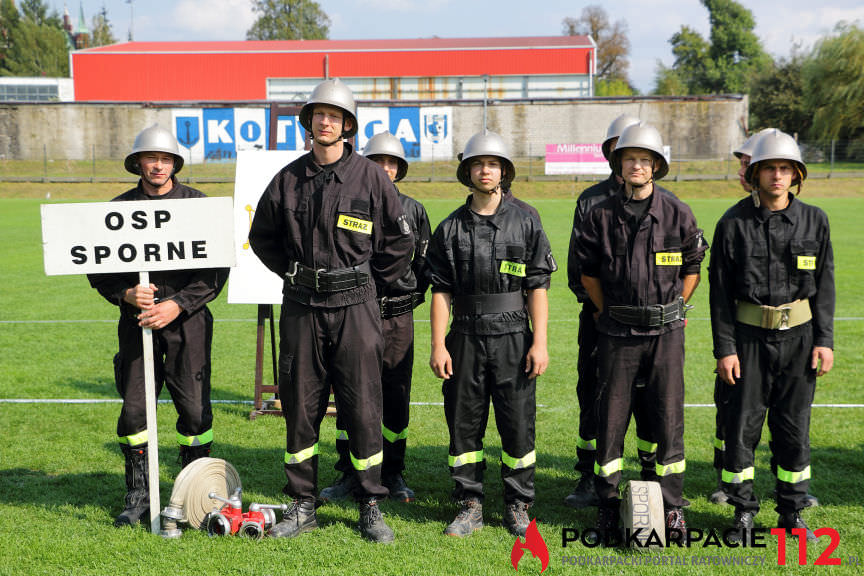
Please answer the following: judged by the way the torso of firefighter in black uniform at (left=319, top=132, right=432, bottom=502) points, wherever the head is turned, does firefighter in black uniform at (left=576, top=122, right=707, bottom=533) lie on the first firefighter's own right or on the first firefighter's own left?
on the first firefighter's own left

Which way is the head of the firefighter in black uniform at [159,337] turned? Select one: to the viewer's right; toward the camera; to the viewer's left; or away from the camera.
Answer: toward the camera

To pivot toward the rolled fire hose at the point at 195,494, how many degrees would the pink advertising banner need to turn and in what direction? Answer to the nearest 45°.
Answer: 0° — it already faces it

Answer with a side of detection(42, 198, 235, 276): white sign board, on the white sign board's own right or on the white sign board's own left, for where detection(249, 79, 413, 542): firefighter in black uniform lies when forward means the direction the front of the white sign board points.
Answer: on the white sign board's own left

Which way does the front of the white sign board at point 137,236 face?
toward the camera

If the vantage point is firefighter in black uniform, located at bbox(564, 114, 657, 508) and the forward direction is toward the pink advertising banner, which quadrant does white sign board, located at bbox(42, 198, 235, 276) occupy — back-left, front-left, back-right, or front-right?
back-left

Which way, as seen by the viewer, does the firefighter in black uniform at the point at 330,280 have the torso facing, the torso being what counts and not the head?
toward the camera

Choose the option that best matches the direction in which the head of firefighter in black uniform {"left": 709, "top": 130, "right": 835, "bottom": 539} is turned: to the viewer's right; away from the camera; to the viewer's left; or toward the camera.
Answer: toward the camera

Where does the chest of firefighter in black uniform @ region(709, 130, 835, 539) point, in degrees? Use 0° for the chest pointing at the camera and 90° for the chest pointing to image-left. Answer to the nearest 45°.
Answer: approximately 0°

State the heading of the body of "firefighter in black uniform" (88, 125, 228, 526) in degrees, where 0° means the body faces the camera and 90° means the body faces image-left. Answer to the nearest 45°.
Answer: approximately 0°

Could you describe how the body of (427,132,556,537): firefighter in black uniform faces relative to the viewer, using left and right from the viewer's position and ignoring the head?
facing the viewer

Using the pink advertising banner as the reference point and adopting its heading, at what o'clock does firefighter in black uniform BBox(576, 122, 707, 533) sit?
The firefighter in black uniform is roughly at 12 o'clock from the pink advertising banner.

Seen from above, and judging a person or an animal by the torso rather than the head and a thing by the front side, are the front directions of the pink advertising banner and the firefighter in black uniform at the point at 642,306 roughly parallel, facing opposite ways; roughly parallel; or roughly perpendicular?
roughly parallel
